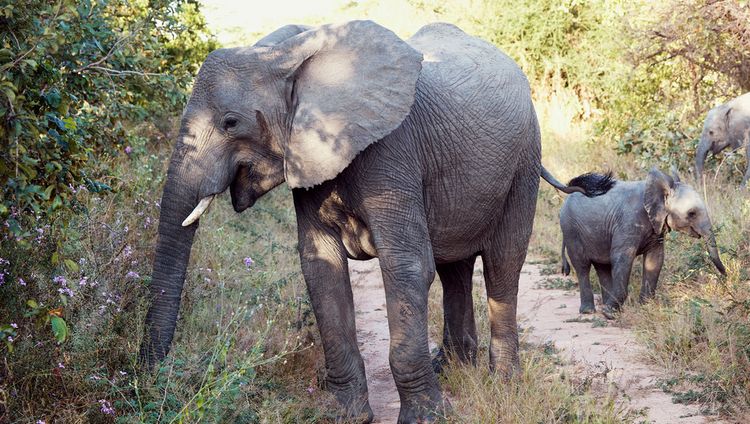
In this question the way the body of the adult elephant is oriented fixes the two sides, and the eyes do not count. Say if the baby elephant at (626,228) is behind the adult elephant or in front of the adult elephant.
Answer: behind

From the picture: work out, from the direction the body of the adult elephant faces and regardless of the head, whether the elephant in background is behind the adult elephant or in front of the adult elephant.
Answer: behind

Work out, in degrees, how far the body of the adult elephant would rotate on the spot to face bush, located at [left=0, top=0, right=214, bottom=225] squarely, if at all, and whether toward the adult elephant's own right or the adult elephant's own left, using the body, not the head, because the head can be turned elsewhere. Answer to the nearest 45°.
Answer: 0° — it already faces it

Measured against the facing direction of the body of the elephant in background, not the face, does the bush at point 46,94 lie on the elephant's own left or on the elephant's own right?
on the elephant's own left

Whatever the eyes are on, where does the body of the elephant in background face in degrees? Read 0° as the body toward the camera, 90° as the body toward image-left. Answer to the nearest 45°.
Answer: approximately 90°
